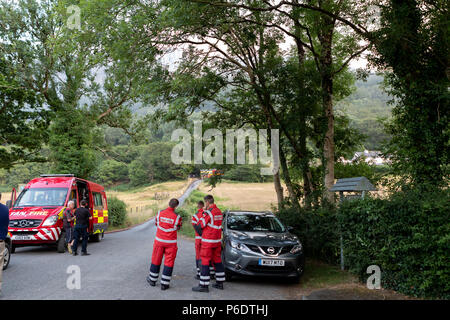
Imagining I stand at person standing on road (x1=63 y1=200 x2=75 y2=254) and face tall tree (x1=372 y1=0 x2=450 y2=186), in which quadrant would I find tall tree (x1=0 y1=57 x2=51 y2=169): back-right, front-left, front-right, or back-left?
back-left

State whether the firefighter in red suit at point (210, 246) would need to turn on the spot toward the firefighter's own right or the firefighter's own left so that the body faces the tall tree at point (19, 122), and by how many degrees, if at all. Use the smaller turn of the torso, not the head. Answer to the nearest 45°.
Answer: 0° — they already face it

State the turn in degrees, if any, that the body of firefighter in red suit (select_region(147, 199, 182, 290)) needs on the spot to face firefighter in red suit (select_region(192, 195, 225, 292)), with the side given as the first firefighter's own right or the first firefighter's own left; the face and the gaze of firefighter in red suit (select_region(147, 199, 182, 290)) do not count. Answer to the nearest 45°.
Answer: approximately 90° to the first firefighter's own right

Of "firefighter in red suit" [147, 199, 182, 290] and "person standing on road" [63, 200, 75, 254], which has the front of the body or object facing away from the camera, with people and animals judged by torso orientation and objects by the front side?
the firefighter in red suit

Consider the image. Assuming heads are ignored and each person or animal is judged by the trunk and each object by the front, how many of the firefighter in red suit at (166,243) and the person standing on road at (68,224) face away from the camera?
1

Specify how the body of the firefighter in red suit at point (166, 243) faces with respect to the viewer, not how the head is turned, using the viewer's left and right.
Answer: facing away from the viewer

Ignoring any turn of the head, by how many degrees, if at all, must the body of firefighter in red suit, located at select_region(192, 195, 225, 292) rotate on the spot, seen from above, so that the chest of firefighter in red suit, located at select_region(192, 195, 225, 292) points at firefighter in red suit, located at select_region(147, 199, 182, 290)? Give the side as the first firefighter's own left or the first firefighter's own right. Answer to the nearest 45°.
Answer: approximately 45° to the first firefighter's own left

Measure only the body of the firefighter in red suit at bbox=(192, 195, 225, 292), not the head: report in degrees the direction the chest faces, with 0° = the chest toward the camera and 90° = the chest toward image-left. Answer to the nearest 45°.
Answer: approximately 135°

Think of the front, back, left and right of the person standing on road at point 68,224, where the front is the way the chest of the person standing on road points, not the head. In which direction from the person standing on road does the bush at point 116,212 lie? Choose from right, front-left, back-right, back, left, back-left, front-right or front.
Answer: left

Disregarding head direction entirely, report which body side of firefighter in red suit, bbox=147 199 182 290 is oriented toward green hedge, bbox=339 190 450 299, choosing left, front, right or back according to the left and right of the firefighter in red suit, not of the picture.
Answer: right
